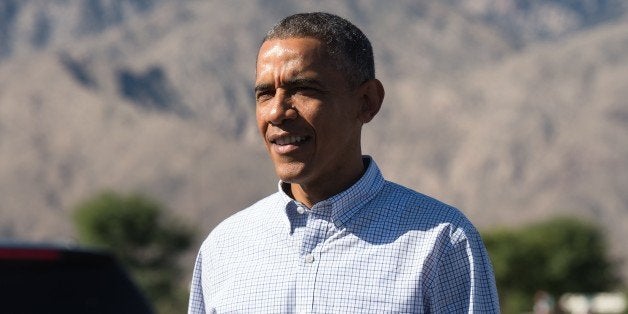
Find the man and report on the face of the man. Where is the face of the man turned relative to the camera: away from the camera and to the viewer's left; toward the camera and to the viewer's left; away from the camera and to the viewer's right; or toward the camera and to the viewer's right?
toward the camera and to the viewer's left

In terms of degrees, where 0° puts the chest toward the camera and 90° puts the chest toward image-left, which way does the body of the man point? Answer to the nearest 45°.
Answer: approximately 45°

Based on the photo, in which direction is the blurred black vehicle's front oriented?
away from the camera

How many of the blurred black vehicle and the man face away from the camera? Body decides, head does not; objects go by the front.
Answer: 1

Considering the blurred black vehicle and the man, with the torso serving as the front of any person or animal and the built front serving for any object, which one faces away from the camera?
the blurred black vehicle
